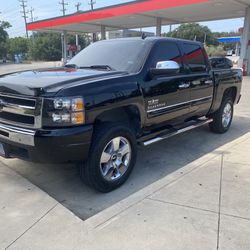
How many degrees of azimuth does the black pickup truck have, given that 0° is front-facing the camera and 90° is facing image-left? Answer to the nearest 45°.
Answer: approximately 45°

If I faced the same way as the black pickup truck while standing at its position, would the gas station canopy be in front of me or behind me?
behind
